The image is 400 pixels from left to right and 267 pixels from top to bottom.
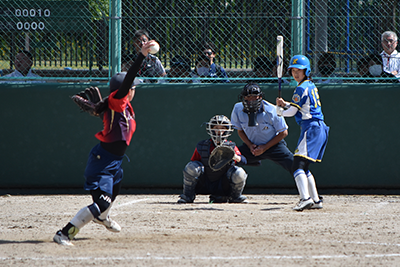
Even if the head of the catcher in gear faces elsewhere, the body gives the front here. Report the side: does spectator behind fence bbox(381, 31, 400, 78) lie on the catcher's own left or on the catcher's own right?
on the catcher's own left

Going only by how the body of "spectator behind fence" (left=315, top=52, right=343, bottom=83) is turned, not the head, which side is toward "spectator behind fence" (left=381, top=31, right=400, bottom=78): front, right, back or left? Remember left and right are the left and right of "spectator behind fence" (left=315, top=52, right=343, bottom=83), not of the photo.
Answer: left

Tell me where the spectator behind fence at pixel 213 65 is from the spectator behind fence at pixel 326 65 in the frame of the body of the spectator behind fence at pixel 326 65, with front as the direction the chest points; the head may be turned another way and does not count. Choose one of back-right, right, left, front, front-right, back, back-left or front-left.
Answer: right

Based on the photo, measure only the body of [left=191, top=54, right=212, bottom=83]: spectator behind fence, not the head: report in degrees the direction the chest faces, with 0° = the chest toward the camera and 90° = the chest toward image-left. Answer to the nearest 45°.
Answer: approximately 0°

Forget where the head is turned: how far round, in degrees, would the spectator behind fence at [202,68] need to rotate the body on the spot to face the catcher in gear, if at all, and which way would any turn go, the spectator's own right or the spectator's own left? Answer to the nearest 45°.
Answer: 0° — they already face them
